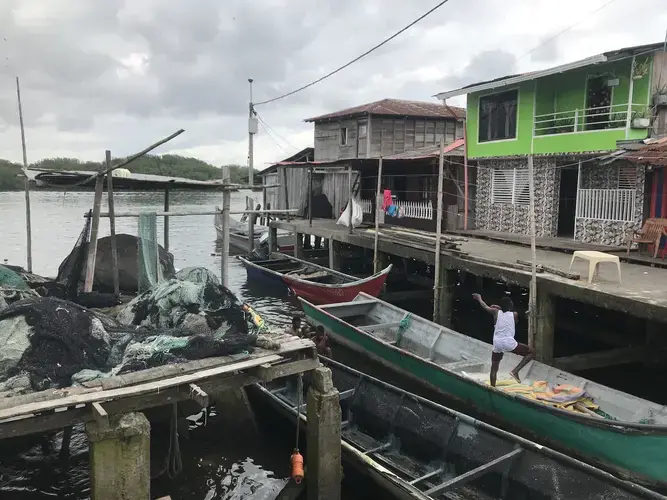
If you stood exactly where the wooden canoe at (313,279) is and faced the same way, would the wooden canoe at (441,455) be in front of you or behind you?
in front

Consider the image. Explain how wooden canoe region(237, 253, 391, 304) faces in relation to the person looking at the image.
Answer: facing the viewer and to the right of the viewer

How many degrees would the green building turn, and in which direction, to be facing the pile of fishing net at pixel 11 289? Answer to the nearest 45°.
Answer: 0° — it already faces it

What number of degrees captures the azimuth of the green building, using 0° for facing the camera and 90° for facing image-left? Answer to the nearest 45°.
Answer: approximately 45°

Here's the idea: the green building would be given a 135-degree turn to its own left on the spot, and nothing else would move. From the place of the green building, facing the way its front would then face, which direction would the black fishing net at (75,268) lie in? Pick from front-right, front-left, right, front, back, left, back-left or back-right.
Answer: back-right

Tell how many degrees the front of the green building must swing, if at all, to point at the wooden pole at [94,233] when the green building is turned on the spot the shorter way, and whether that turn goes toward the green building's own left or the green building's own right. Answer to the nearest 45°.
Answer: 0° — it already faces it

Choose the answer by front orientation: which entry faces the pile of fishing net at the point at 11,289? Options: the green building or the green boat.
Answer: the green building

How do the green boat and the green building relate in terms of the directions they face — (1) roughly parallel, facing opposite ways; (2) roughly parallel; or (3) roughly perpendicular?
roughly perpendicular

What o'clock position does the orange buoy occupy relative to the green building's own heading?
The orange buoy is roughly at 11 o'clock from the green building.

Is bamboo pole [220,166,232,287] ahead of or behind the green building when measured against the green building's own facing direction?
ahead

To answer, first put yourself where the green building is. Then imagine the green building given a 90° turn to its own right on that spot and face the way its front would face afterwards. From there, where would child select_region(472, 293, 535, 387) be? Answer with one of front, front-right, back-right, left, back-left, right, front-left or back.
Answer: back-left
